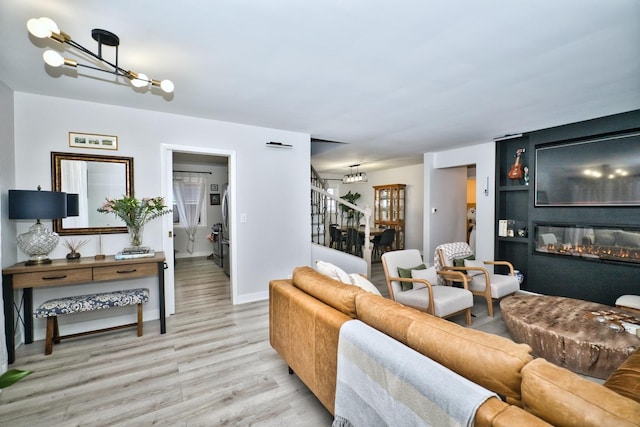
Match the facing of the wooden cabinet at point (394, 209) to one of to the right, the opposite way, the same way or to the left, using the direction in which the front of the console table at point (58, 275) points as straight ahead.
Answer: to the right

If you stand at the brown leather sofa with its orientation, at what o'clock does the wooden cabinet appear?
The wooden cabinet is roughly at 10 o'clock from the brown leather sofa.

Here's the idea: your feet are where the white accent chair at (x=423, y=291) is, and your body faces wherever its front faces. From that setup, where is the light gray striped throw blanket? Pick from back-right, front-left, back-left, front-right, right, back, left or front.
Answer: front-right

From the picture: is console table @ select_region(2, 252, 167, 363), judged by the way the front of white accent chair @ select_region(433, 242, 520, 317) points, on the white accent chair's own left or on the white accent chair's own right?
on the white accent chair's own right

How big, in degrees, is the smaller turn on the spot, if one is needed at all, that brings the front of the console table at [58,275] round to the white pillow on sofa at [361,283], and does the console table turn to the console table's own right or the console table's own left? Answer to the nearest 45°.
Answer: approximately 45° to the console table's own left

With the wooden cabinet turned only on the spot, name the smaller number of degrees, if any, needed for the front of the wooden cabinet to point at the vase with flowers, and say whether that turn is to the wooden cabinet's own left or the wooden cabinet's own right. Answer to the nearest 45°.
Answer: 0° — it already faces it

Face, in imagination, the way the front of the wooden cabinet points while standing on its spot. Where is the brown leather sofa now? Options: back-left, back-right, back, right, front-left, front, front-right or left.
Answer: front-left

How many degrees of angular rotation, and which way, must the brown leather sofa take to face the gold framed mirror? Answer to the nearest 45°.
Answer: approximately 135° to its left

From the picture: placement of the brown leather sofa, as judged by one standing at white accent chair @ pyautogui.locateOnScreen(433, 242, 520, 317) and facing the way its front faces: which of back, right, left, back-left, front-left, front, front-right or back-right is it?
front-right

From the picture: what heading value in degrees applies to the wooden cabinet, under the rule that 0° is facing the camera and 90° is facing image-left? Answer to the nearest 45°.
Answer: approximately 45°

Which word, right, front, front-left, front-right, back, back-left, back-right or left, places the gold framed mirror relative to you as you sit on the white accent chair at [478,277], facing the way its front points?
right

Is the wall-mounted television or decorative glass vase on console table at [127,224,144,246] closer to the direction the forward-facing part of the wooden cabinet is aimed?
the decorative glass vase on console table

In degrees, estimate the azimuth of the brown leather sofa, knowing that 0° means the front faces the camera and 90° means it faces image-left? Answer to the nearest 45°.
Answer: approximately 225°
